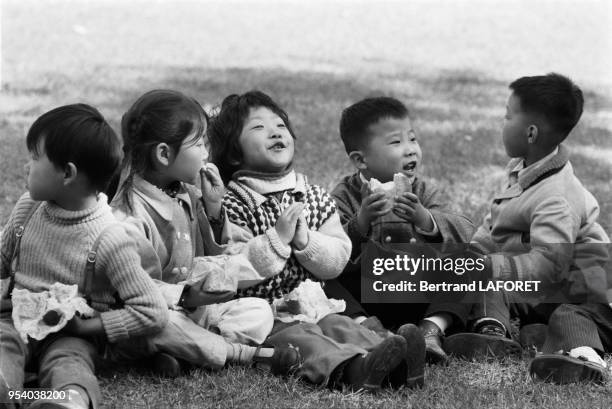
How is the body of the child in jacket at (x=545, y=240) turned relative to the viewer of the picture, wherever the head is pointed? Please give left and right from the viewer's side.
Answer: facing the viewer and to the left of the viewer

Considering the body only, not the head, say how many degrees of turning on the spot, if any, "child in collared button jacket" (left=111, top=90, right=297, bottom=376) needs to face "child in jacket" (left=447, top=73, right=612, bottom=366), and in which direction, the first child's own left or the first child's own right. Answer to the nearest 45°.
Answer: approximately 45° to the first child's own left

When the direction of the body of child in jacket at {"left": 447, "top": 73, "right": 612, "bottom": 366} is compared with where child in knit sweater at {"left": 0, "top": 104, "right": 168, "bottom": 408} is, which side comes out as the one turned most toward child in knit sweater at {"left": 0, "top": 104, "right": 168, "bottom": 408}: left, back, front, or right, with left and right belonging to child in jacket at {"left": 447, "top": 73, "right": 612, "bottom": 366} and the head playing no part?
front

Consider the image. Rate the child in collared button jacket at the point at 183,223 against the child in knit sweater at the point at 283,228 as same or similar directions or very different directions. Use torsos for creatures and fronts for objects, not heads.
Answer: same or similar directions

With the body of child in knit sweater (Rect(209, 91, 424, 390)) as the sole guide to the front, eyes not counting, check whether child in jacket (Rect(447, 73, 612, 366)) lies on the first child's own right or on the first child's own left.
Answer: on the first child's own left

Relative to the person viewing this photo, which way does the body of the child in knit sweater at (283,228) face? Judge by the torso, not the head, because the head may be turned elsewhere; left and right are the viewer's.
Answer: facing the viewer and to the right of the viewer

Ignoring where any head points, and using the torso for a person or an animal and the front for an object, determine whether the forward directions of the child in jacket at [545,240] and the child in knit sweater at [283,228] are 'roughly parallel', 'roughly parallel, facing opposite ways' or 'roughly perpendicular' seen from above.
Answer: roughly perpendicular

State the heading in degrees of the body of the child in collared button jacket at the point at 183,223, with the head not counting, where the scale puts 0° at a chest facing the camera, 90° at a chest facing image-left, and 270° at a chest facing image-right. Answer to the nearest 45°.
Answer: approximately 315°

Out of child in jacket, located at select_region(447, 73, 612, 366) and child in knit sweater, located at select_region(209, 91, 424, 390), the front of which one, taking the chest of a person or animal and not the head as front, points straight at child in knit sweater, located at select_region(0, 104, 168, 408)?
child in jacket, located at select_region(447, 73, 612, 366)

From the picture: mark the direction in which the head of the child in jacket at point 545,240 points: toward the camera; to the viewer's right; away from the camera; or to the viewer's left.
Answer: to the viewer's left

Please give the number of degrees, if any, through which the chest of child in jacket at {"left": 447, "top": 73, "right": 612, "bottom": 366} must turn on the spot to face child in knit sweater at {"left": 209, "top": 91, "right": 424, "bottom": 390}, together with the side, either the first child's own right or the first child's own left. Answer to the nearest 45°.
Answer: approximately 45° to the first child's own right

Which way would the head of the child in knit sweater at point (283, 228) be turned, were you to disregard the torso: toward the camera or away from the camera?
toward the camera
